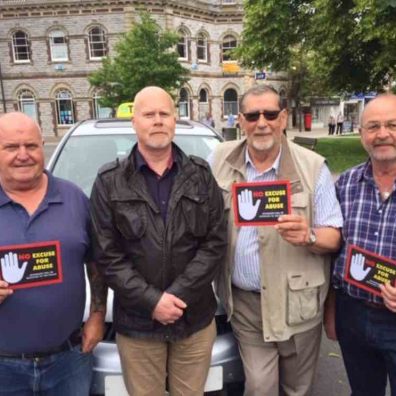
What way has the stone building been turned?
toward the camera

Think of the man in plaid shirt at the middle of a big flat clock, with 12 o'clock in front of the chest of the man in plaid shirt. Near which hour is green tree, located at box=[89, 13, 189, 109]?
The green tree is roughly at 5 o'clock from the man in plaid shirt.

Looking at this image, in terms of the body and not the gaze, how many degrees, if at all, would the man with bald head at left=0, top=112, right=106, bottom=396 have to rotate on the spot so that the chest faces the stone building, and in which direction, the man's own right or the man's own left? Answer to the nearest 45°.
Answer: approximately 180°

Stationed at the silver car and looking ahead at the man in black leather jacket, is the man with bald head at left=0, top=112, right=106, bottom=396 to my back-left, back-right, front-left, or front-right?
front-right

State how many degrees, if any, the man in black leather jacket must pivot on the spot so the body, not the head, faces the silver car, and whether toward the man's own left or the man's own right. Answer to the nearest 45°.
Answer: approximately 180°

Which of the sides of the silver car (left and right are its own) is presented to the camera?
front

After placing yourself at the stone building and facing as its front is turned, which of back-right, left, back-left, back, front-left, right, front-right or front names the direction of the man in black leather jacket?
front

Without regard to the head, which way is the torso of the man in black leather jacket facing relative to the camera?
toward the camera

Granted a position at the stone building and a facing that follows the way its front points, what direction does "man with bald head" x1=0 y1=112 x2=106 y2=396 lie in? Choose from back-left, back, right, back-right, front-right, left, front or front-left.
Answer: front

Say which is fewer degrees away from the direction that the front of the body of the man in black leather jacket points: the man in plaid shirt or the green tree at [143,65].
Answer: the man in plaid shirt

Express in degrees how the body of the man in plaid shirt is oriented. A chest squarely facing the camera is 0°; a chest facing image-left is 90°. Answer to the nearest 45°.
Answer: approximately 0°
